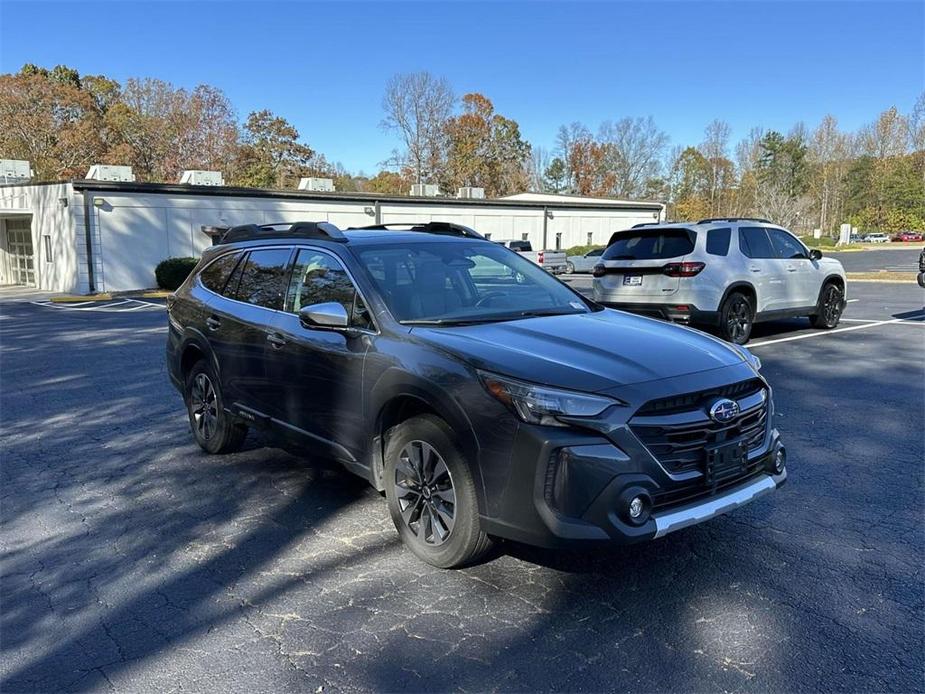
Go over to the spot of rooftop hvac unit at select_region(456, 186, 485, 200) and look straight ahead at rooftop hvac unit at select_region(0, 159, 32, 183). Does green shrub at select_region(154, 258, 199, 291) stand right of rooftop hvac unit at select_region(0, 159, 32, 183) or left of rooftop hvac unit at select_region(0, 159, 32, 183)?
left

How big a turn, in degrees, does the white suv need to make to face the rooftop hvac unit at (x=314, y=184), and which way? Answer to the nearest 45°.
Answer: approximately 90° to its left

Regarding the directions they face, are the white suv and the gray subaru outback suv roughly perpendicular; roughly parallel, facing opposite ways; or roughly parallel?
roughly perpendicular

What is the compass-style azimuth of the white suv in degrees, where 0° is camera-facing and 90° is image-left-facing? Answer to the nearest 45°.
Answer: approximately 225°

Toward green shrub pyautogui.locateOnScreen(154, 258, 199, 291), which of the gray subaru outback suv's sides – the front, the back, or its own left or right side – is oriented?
back

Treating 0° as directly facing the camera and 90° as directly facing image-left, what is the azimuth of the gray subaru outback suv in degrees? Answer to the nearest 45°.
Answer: approximately 315°

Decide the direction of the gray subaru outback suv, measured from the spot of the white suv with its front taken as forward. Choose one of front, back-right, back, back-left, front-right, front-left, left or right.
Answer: back-right

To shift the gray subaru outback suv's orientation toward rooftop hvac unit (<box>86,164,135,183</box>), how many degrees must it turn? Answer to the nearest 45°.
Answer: approximately 180°

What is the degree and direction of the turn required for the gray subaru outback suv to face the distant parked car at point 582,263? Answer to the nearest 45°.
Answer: approximately 135° to its left

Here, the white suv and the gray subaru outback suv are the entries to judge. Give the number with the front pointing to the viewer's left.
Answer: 0

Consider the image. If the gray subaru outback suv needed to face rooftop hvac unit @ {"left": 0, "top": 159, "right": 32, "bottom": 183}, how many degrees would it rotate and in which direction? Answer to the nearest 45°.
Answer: approximately 180°

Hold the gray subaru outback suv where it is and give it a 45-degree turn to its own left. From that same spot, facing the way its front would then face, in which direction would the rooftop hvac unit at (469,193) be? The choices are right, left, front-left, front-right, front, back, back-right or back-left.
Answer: left

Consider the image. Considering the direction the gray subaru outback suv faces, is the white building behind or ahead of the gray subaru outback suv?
behind
